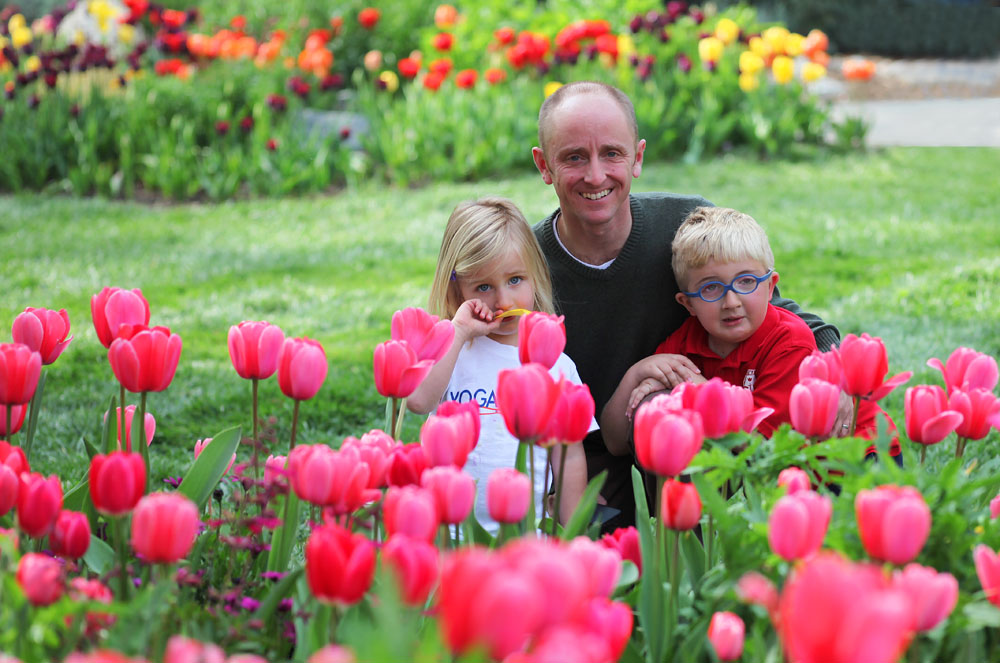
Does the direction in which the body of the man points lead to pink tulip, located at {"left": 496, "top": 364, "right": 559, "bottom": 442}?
yes

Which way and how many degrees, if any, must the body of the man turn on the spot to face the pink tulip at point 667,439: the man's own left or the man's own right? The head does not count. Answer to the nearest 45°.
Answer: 0° — they already face it

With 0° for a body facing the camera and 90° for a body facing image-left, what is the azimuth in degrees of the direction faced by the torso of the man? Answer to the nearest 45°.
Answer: approximately 0°

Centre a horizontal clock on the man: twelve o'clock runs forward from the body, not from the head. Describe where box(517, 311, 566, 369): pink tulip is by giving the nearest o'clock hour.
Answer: The pink tulip is roughly at 12 o'clock from the man.

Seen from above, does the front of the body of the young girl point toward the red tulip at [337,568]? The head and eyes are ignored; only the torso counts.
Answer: yes

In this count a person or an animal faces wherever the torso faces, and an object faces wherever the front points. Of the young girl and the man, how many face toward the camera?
2

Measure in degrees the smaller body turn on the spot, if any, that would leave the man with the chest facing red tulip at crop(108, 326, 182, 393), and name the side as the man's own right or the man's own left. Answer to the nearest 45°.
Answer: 0° — they already face it

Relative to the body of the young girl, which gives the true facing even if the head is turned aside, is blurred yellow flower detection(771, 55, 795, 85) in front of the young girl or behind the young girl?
behind
